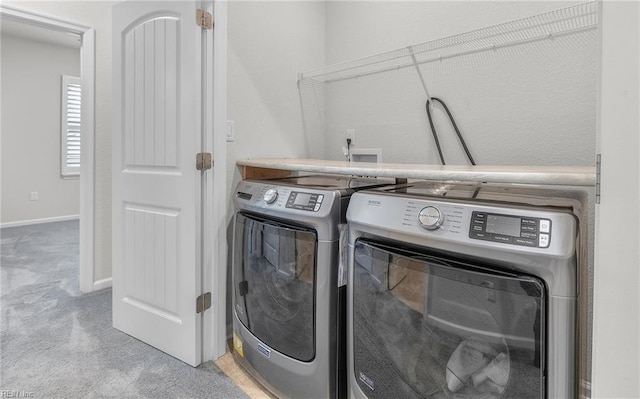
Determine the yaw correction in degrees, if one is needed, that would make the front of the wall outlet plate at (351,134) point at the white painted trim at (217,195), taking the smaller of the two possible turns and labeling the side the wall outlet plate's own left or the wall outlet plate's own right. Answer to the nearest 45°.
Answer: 0° — it already faces it

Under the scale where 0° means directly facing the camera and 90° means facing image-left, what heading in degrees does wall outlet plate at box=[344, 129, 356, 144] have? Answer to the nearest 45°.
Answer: approximately 45°

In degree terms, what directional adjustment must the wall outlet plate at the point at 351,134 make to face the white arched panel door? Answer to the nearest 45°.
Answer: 0° — it already faces it

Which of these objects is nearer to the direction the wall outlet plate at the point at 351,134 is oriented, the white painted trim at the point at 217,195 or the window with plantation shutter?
the white painted trim
